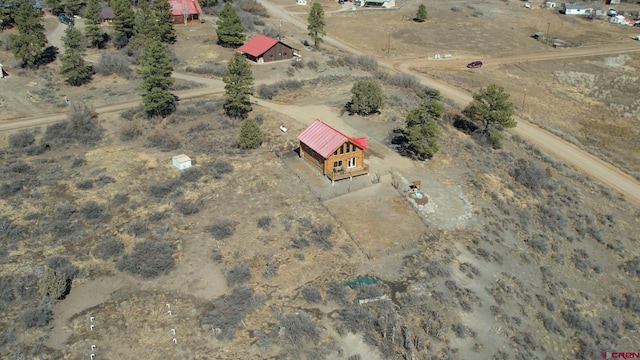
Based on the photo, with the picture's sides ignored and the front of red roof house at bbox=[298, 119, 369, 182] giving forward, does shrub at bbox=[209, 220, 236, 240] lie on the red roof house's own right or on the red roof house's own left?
on the red roof house's own right

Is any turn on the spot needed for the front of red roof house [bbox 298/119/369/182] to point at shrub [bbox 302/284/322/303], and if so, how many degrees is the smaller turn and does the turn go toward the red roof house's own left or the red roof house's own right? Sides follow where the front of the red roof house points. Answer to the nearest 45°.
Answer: approximately 45° to the red roof house's own right

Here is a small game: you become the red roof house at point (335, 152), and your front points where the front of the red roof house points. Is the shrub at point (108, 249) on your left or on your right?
on your right

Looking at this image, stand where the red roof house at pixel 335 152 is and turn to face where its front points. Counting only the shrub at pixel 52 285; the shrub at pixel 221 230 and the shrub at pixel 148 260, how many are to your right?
3

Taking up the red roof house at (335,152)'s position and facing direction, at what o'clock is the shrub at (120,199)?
The shrub is roughly at 4 o'clock from the red roof house.

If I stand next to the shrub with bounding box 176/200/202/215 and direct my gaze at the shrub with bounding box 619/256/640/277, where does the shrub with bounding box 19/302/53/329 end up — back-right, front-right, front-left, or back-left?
back-right

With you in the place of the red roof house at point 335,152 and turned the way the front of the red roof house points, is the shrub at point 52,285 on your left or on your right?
on your right

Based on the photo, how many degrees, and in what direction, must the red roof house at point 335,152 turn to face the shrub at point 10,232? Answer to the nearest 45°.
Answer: approximately 90° to its right

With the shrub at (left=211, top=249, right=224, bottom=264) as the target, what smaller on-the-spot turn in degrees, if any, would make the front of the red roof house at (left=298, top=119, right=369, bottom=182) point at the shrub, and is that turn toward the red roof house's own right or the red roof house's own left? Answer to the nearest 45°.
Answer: approximately 90° to the red roof house's own right

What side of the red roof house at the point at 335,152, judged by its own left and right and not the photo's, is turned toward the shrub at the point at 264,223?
right

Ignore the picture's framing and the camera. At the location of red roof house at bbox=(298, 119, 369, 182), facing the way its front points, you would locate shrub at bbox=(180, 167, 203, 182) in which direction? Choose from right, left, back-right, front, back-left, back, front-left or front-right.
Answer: back-right

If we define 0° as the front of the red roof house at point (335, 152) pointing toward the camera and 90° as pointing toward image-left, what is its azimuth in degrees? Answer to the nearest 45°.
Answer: approximately 315°

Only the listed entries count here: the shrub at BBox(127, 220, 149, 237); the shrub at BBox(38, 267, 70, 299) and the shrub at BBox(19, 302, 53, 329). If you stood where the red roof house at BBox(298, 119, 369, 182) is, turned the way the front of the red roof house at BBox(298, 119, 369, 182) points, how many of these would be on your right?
3

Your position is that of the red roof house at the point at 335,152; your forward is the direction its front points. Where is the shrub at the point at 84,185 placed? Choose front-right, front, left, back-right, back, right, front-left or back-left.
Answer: back-right
